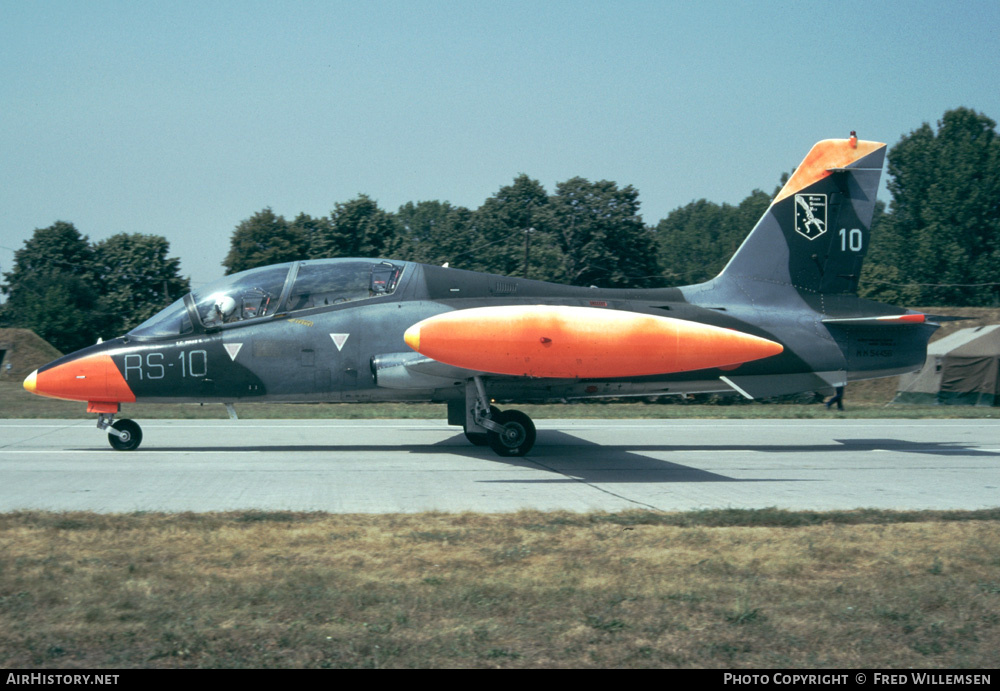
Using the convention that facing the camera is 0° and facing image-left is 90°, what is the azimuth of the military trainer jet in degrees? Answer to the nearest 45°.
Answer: approximately 90°
